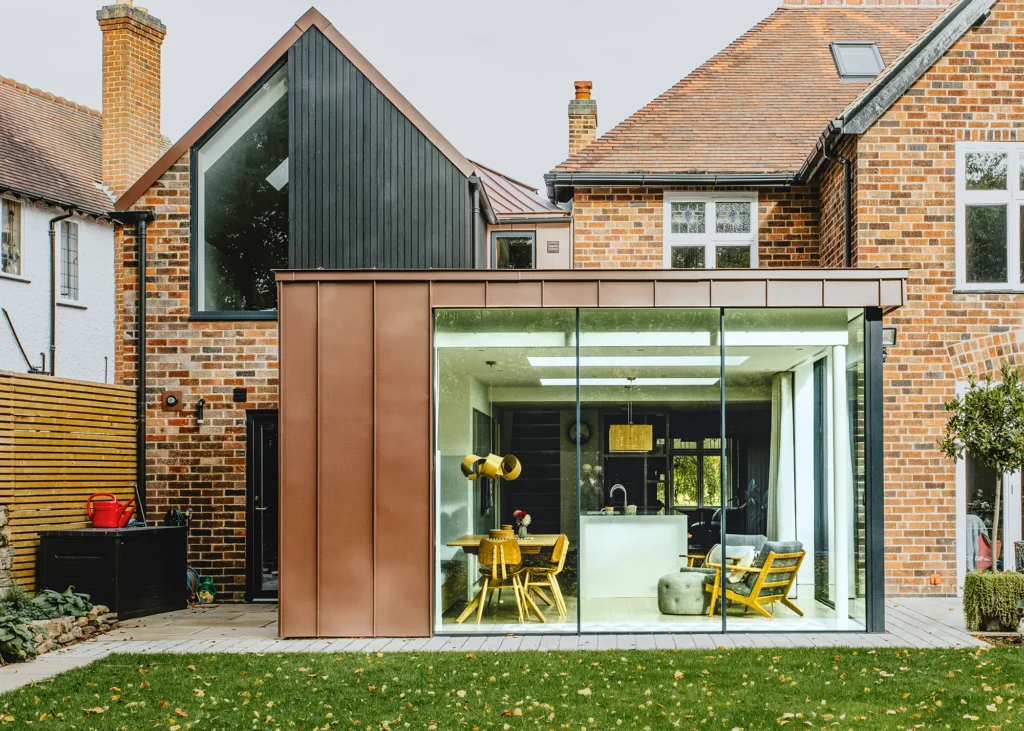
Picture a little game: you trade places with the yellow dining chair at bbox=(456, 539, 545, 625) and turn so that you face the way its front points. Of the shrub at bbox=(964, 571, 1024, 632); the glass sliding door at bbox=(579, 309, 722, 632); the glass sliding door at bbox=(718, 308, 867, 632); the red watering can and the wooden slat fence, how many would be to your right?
3

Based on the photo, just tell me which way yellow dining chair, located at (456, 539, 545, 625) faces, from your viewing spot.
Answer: facing away from the viewer

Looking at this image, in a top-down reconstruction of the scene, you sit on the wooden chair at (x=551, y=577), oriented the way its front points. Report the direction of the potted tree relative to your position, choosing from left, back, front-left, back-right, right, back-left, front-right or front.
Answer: back

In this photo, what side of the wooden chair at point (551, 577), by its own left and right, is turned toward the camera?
left

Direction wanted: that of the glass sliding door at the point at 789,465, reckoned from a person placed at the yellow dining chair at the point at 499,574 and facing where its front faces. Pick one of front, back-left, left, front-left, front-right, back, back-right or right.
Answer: right

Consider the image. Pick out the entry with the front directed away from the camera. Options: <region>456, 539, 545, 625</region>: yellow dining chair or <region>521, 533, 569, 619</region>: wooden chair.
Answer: the yellow dining chair

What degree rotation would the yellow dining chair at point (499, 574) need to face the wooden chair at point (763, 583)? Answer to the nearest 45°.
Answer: approximately 90° to its right

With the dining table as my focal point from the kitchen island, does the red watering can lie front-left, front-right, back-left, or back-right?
front-right

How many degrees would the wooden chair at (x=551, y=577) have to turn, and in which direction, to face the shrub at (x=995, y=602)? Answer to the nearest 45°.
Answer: approximately 180°

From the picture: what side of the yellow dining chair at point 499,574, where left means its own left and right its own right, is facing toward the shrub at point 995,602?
right

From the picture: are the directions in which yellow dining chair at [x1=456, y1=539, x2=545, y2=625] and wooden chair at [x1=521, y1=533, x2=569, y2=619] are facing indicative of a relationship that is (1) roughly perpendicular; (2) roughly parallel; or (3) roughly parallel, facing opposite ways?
roughly perpendicular

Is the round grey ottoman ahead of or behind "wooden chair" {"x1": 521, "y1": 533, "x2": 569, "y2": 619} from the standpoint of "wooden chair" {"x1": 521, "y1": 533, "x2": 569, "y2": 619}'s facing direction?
behind

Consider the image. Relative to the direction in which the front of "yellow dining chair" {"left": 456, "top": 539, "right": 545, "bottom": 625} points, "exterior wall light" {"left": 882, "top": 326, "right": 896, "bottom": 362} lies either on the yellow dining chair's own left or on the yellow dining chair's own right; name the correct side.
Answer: on the yellow dining chair's own right
